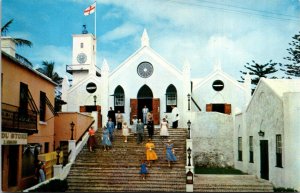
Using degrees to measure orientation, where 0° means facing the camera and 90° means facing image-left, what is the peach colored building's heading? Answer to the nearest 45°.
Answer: approximately 315°

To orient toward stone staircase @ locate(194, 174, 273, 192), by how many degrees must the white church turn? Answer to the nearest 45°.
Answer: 0° — it already faces it

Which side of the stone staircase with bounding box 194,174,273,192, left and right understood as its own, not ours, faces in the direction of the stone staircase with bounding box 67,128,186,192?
right

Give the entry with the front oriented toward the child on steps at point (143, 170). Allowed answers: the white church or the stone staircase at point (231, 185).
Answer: the white church

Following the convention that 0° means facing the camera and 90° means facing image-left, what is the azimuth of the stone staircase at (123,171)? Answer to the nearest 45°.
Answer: approximately 0°

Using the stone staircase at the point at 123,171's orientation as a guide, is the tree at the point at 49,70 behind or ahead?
behind

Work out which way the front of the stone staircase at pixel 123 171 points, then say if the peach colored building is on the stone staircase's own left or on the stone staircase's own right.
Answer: on the stone staircase's own right

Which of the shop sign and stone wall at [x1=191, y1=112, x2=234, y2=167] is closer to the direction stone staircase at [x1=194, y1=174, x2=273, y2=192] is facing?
the shop sign

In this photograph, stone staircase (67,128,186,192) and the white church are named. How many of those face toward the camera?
2
